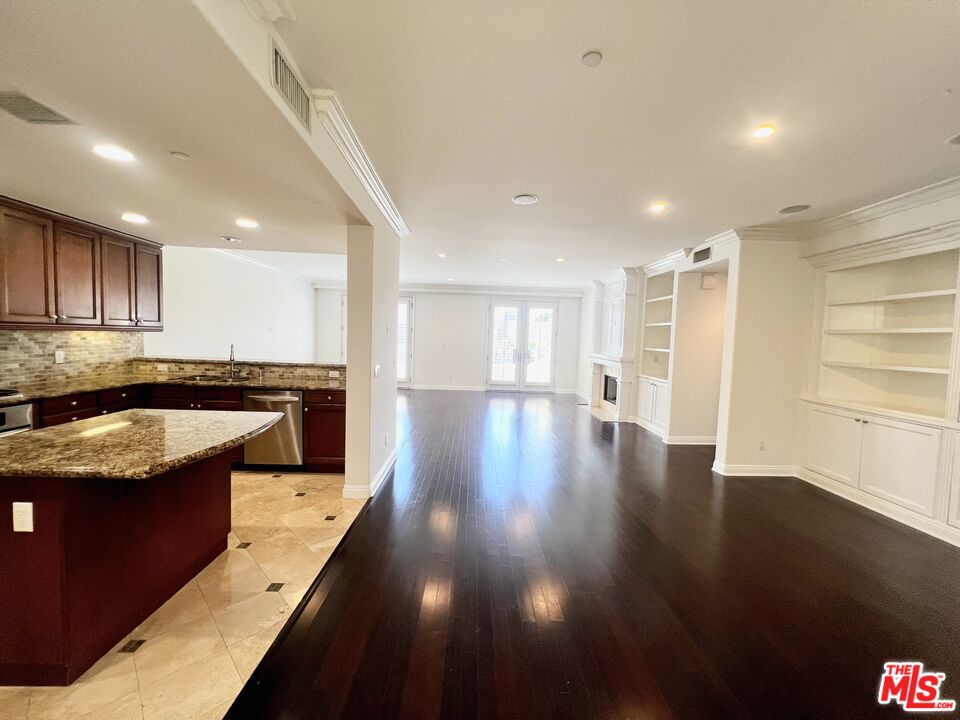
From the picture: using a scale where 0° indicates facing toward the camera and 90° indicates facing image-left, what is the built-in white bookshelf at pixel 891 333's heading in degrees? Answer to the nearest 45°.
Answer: approximately 45°

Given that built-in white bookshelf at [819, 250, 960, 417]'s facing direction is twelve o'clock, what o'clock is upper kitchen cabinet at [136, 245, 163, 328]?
The upper kitchen cabinet is roughly at 12 o'clock from the built-in white bookshelf.

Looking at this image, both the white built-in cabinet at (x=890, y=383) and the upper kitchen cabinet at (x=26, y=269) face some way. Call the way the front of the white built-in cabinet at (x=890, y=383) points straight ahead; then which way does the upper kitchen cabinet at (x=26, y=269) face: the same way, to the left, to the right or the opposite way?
the opposite way

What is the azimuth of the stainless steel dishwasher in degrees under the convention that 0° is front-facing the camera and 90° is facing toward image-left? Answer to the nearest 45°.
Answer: approximately 0°

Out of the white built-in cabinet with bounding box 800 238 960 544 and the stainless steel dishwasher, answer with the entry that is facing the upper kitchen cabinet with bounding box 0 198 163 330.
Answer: the white built-in cabinet

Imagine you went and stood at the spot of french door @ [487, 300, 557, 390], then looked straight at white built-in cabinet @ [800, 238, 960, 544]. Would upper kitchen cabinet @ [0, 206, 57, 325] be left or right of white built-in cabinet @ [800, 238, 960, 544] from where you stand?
right

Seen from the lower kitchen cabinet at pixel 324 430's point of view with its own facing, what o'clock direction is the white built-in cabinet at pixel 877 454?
The white built-in cabinet is roughly at 10 o'clock from the lower kitchen cabinet.

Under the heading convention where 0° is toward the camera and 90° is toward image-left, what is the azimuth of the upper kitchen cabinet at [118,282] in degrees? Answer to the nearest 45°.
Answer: approximately 315°

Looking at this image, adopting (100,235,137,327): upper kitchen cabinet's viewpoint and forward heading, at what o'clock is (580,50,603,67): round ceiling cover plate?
The round ceiling cover plate is roughly at 1 o'clock from the upper kitchen cabinet.

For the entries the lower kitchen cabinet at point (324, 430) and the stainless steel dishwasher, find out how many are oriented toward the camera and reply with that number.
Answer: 2

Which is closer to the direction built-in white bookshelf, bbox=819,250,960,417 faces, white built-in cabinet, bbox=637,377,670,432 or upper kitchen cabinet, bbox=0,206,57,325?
the upper kitchen cabinet
